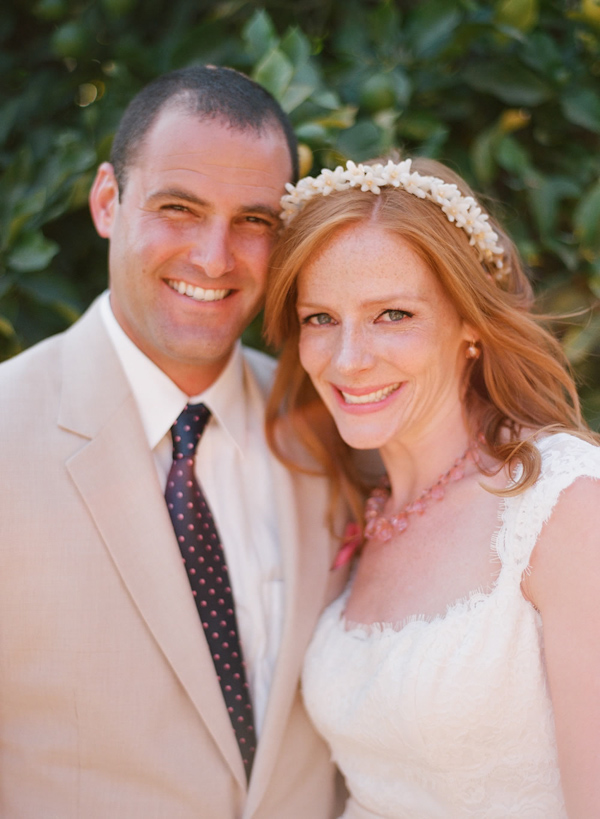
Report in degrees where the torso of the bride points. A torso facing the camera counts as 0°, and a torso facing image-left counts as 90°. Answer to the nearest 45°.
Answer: approximately 45°

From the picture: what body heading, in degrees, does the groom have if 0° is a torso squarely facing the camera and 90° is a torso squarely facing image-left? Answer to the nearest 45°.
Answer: approximately 315°
